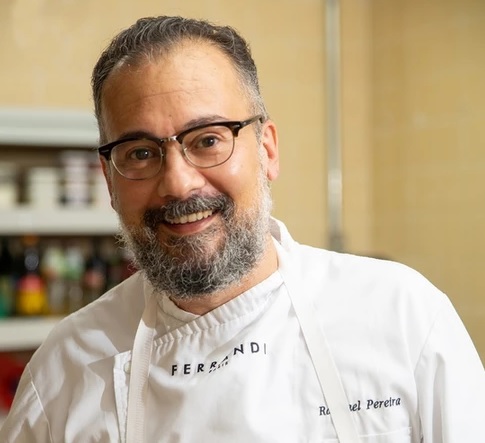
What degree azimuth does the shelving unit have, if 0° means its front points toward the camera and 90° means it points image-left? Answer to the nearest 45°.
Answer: approximately 0°

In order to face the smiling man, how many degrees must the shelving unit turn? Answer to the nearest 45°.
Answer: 0° — it already faces them

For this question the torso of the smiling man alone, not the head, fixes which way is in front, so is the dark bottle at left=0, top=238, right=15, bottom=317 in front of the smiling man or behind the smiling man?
behind

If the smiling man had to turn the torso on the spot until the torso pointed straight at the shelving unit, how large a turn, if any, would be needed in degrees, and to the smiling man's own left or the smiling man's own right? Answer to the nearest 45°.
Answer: approximately 135° to the smiling man's own right

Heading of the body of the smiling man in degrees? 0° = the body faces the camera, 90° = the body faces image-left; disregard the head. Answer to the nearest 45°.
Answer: approximately 0°

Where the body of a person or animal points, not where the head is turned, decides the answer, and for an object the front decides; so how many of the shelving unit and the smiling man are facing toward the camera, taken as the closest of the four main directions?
2
